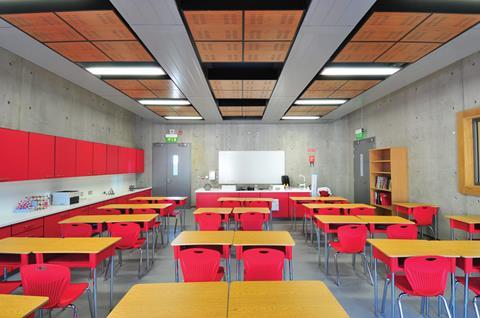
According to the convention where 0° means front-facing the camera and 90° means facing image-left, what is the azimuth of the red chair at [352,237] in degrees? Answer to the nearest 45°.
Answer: approximately 135°

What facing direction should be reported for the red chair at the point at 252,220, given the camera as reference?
facing away from the viewer

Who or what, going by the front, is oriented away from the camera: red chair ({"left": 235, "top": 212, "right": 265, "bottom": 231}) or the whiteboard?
the red chair

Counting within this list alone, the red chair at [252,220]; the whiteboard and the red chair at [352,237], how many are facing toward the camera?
1

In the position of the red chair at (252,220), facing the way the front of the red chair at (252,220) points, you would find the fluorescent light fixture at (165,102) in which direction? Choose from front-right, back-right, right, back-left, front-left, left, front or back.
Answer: front-left

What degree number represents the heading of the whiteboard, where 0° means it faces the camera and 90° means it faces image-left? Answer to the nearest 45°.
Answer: approximately 0°

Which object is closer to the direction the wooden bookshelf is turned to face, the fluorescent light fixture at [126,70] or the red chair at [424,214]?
the fluorescent light fixture

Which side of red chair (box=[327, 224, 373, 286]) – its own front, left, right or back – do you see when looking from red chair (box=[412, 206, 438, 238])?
right

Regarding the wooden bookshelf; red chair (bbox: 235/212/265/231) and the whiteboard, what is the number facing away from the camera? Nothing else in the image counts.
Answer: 1

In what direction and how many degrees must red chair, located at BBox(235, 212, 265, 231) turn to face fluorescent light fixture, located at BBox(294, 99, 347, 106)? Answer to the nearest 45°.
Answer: approximately 45° to its right

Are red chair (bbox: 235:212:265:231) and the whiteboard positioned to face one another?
yes

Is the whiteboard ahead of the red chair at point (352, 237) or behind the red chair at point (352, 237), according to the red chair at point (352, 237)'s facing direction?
ahead

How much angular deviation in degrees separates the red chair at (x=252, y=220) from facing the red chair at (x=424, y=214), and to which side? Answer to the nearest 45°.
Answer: approximately 90° to its right

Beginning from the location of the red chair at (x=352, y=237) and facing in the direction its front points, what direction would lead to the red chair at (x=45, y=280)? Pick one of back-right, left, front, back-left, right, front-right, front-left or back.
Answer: left
